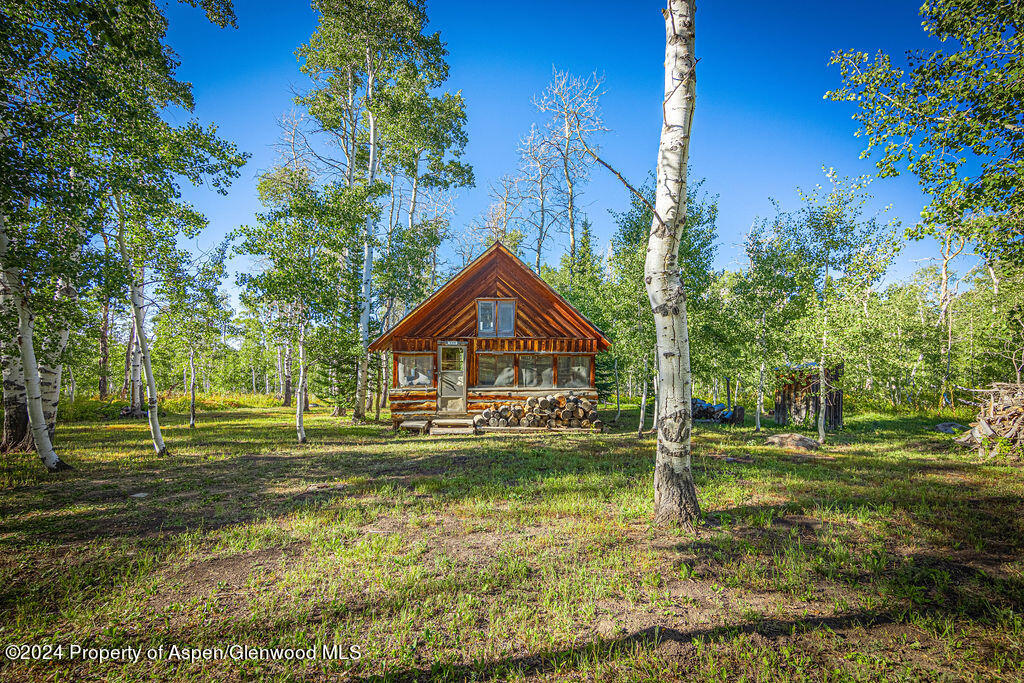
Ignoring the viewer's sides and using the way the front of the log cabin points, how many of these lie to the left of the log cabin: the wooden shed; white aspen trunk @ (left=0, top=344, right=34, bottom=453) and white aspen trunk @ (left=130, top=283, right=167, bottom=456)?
1

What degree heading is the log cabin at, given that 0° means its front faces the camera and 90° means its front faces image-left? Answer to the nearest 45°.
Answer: approximately 0°

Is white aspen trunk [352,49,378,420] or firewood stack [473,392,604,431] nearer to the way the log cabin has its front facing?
the firewood stack

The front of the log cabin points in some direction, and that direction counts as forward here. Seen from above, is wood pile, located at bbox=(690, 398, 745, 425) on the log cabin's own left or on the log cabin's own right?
on the log cabin's own left

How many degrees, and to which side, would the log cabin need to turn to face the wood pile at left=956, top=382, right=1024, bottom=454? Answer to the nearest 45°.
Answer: approximately 45° to its left

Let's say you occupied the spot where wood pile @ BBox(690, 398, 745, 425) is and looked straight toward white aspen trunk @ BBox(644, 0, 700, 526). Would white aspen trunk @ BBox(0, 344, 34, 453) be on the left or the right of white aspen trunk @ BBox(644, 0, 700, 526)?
right

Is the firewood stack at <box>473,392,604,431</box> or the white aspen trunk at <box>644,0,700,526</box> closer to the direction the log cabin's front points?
the white aspen trunk

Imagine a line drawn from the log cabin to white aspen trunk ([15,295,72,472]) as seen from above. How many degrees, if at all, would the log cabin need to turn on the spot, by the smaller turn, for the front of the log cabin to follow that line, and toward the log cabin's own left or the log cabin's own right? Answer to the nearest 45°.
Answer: approximately 45° to the log cabin's own right

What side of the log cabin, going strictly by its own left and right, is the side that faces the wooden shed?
left

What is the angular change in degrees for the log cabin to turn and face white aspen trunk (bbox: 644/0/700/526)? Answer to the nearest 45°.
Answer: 0° — it already faces it

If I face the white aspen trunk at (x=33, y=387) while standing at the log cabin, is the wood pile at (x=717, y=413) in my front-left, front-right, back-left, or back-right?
back-left
